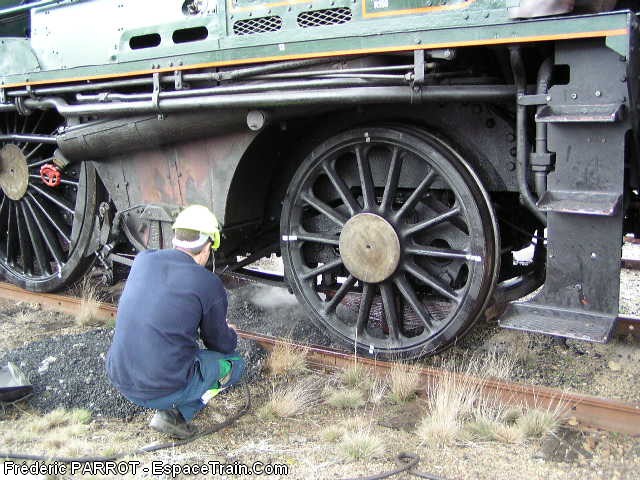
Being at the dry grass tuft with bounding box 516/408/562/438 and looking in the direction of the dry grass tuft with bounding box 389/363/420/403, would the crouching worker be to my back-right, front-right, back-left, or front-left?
front-left

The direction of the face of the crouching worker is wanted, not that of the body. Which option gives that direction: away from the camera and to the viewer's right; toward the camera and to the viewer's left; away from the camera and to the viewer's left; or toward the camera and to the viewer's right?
away from the camera and to the viewer's right

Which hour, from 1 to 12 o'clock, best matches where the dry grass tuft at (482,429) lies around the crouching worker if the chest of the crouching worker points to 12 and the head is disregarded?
The dry grass tuft is roughly at 2 o'clock from the crouching worker.

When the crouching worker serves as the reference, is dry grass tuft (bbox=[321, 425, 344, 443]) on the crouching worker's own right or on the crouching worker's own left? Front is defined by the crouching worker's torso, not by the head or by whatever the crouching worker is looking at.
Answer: on the crouching worker's own right

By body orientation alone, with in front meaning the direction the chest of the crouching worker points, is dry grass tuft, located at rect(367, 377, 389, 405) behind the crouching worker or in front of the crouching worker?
in front

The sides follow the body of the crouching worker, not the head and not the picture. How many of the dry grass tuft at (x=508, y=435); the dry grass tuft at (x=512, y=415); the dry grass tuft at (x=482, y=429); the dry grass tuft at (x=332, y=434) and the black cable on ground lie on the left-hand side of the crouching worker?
0

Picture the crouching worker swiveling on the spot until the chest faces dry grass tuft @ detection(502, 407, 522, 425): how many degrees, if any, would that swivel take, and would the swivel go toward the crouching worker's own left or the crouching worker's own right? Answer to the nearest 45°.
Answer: approximately 45° to the crouching worker's own right

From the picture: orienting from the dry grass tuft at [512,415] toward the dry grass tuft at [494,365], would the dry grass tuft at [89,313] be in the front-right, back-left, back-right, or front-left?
front-left

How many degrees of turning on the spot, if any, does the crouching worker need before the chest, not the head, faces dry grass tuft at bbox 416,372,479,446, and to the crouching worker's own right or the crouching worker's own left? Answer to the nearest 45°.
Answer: approximately 45° to the crouching worker's own right

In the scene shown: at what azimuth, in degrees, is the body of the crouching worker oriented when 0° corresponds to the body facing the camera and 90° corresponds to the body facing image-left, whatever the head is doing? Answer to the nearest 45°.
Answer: approximately 225°

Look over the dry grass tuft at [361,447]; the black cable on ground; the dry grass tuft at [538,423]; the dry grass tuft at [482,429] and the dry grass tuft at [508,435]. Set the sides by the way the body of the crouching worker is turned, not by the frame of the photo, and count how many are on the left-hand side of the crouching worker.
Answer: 0

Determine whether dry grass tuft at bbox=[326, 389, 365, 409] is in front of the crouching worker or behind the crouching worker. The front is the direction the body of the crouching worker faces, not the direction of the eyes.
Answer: in front

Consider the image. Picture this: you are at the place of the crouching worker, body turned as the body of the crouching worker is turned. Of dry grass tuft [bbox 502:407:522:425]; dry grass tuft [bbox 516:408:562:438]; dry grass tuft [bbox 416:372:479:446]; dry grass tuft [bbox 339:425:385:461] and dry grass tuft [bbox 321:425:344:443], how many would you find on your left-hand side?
0

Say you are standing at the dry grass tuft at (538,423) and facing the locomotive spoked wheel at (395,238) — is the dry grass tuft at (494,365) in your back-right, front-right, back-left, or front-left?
front-right

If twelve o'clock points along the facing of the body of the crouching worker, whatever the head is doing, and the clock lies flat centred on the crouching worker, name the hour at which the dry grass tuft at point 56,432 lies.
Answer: The dry grass tuft is roughly at 8 o'clock from the crouching worker.

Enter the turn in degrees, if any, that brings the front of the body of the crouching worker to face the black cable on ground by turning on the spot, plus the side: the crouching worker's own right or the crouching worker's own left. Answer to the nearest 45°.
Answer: approximately 90° to the crouching worker's own right
